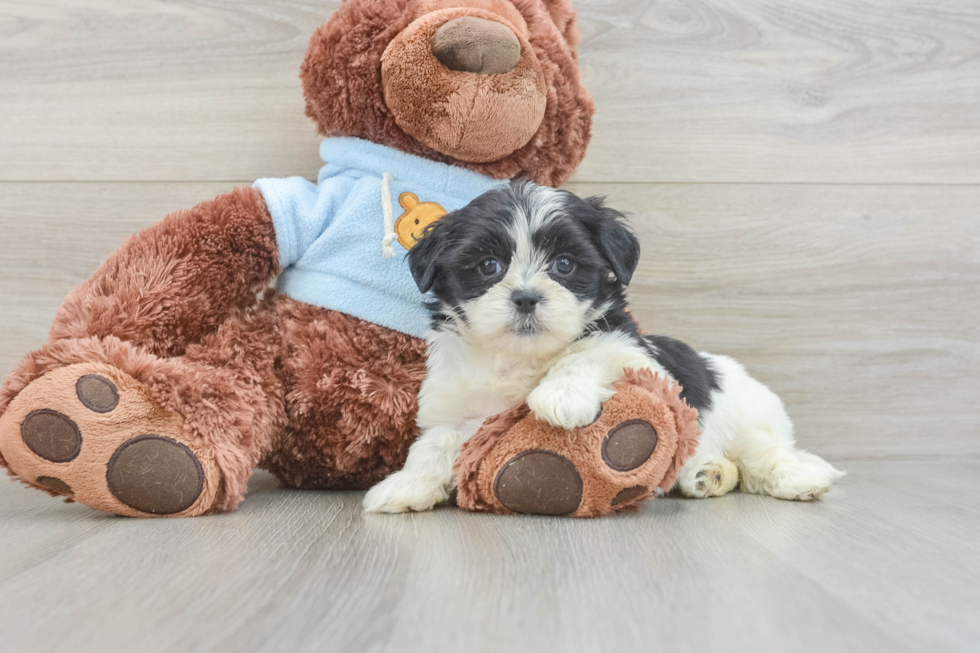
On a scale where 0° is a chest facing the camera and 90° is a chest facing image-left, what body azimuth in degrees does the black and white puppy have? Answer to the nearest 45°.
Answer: approximately 45°

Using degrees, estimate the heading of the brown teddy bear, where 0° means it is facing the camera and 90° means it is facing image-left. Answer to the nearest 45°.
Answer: approximately 0°
